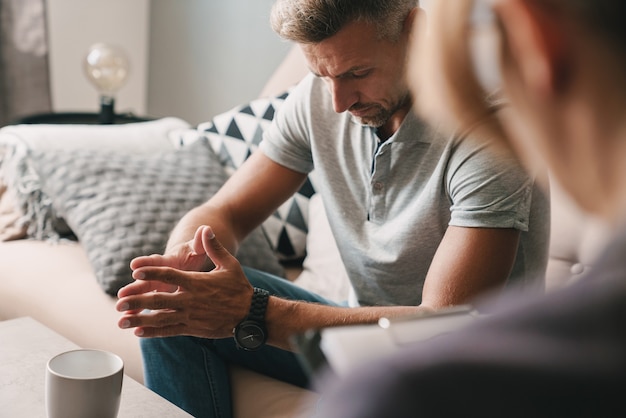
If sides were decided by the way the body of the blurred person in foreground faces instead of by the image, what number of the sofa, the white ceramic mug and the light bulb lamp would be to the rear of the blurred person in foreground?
0

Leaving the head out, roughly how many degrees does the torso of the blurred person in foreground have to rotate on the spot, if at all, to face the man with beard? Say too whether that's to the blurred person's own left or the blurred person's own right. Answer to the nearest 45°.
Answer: approximately 45° to the blurred person's own right

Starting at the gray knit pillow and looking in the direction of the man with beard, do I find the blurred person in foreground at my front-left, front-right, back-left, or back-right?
front-right

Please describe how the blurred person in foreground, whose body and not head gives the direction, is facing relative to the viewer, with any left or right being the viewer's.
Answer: facing away from the viewer and to the left of the viewer

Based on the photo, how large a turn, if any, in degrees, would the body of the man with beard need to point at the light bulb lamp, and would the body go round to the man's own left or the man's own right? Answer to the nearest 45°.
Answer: approximately 90° to the man's own right

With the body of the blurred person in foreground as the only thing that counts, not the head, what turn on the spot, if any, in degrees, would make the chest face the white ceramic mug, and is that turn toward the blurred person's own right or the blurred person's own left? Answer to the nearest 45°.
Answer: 0° — they already face it

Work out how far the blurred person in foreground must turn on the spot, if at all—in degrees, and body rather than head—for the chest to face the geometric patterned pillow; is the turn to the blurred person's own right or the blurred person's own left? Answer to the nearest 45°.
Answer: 0° — they already face it

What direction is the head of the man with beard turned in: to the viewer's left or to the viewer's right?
to the viewer's left

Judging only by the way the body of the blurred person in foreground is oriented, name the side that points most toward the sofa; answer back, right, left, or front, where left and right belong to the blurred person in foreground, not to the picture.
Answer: front

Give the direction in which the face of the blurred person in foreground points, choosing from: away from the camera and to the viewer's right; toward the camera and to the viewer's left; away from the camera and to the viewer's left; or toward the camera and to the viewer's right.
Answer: away from the camera and to the viewer's left

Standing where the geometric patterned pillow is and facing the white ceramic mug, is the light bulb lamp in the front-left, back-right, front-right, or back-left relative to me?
back-right

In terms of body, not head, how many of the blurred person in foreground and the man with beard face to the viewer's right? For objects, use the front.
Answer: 0

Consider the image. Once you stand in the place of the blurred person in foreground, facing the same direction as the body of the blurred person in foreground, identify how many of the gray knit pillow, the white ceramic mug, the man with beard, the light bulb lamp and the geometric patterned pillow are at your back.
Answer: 0
